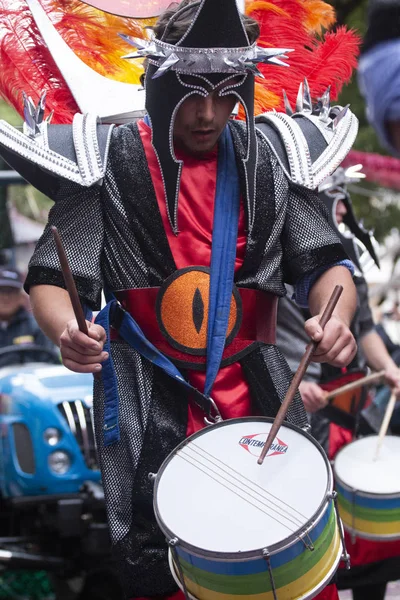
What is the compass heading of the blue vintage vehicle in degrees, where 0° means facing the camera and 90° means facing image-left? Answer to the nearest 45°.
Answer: approximately 315°

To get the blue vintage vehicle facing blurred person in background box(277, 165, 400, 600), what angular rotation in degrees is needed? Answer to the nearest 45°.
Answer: approximately 45° to its left
